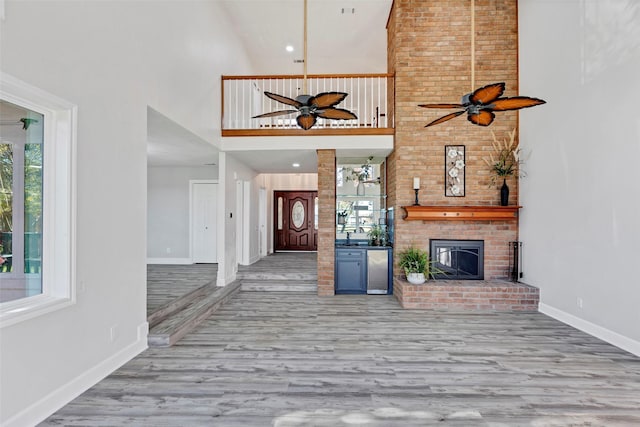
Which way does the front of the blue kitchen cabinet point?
toward the camera

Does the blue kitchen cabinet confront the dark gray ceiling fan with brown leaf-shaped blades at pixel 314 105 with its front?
yes

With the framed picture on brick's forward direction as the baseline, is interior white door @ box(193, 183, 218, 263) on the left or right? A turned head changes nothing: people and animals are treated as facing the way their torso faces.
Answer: on its right

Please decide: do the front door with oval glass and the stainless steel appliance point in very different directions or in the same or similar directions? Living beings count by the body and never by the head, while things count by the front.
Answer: same or similar directions

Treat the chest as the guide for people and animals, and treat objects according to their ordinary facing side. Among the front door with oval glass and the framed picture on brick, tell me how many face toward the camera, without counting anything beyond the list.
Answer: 2

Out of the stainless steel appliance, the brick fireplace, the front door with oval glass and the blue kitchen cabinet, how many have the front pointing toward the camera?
4

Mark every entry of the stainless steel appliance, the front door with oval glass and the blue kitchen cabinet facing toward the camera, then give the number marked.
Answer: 3

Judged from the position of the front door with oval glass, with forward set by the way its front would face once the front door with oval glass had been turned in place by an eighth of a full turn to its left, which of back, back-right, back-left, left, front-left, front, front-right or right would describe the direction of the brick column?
front-right

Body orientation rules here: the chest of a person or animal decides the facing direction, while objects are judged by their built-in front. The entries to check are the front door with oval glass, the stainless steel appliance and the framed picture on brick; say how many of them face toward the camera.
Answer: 3

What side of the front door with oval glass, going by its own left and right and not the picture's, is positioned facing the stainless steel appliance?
front

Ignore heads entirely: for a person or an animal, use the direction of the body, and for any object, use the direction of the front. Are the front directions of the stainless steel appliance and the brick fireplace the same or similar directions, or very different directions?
same or similar directions

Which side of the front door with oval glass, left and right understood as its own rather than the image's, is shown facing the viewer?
front

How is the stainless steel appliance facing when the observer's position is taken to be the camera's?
facing the viewer

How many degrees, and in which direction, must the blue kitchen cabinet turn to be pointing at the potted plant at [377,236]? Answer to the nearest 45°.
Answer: approximately 135° to its left

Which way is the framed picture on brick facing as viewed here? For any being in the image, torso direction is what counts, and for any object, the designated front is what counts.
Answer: toward the camera
